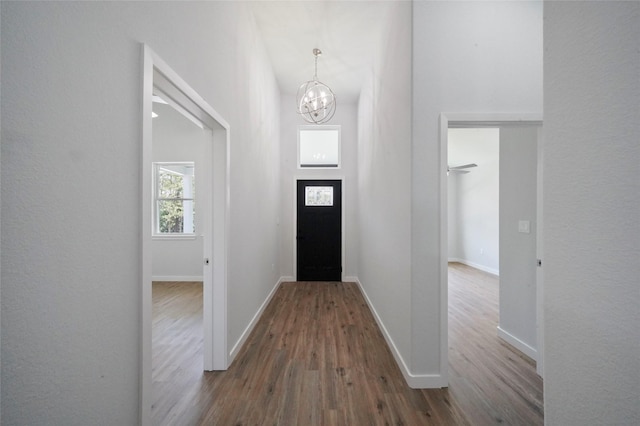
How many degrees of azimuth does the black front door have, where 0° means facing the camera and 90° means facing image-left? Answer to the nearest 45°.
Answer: approximately 0°

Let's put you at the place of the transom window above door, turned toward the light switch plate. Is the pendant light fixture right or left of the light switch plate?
right

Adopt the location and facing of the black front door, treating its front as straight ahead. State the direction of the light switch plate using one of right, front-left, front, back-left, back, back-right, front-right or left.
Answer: front-left
